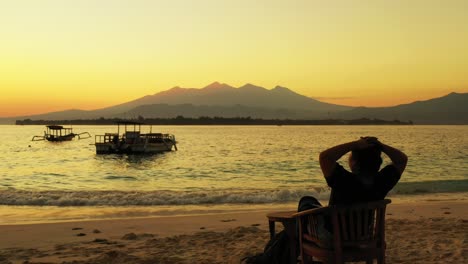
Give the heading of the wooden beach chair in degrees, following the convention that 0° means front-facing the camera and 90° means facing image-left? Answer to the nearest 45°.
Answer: approximately 135°

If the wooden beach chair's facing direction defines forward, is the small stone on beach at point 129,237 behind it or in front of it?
in front
